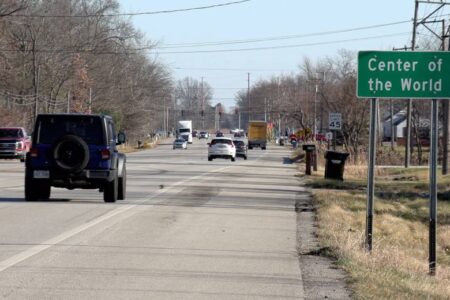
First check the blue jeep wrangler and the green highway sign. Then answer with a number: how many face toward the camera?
1

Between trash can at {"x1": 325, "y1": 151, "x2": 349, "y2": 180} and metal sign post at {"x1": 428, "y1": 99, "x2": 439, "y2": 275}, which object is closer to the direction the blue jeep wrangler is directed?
the trash can

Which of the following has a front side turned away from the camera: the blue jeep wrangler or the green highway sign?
the blue jeep wrangler

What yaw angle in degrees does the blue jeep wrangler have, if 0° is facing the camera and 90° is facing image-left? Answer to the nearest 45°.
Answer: approximately 180°

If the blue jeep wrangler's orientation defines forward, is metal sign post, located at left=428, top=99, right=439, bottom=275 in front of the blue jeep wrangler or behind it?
behind

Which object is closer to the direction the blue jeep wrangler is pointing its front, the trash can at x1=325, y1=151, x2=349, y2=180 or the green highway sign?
the trash can

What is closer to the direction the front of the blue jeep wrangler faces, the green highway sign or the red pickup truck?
the red pickup truck

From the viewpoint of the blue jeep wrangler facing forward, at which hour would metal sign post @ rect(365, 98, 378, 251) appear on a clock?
The metal sign post is roughly at 5 o'clock from the blue jeep wrangler.

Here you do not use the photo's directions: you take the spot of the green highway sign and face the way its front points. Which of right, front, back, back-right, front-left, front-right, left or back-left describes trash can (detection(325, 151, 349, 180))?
back

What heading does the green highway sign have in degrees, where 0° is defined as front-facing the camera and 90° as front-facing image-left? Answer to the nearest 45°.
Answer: approximately 0°

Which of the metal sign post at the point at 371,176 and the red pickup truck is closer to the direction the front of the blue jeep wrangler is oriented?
the red pickup truck
